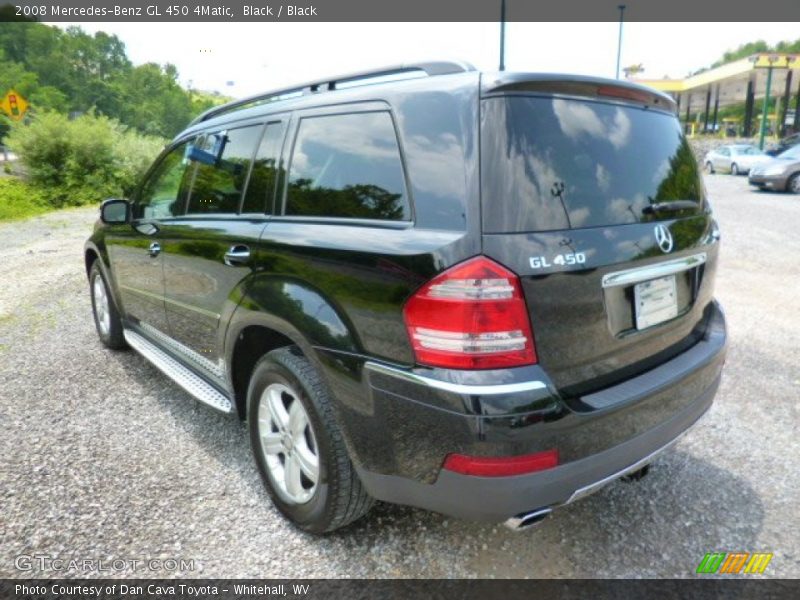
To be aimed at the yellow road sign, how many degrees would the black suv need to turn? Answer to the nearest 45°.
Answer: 0° — it already faces it

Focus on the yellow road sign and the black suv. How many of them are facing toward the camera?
1

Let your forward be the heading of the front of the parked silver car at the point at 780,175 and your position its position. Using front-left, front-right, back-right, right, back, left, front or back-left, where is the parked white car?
back-right

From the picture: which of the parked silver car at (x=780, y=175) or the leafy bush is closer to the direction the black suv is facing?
the leafy bush

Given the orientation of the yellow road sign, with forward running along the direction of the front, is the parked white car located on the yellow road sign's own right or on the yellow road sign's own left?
on the yellow road sign's own left

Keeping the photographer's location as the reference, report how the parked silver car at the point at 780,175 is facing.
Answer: facing the viewer and to the left of the viewer

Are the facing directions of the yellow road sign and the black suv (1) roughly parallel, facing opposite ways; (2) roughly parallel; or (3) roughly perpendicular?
roughly parallel, facing opposite ways

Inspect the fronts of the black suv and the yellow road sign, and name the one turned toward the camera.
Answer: the yellow road sign

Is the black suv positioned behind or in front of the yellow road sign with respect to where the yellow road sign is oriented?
in front

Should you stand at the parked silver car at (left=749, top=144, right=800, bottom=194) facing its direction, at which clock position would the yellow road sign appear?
The yellow road sign is roughly at 1 o'clock from the parked silver car.

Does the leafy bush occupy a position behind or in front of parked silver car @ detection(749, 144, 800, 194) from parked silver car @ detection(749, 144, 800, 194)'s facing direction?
in front

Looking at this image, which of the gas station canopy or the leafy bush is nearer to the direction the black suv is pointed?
the leafy bush

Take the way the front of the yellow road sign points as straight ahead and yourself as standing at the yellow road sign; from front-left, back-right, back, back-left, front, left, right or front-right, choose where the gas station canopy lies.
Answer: left

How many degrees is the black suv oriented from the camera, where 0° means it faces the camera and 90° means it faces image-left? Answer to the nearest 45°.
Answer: approximately 135°

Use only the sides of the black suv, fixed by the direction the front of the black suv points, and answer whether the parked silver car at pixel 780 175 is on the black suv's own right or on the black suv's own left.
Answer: on the black suv's own right

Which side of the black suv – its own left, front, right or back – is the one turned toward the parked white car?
right

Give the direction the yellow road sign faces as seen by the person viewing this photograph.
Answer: facing the viewer
